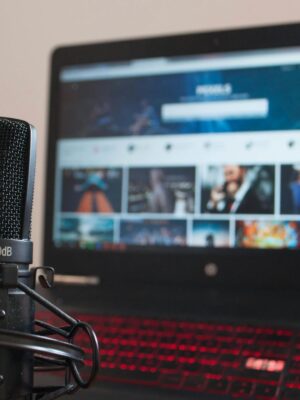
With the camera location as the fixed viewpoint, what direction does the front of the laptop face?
facing the viewer and to the left of the viewer
